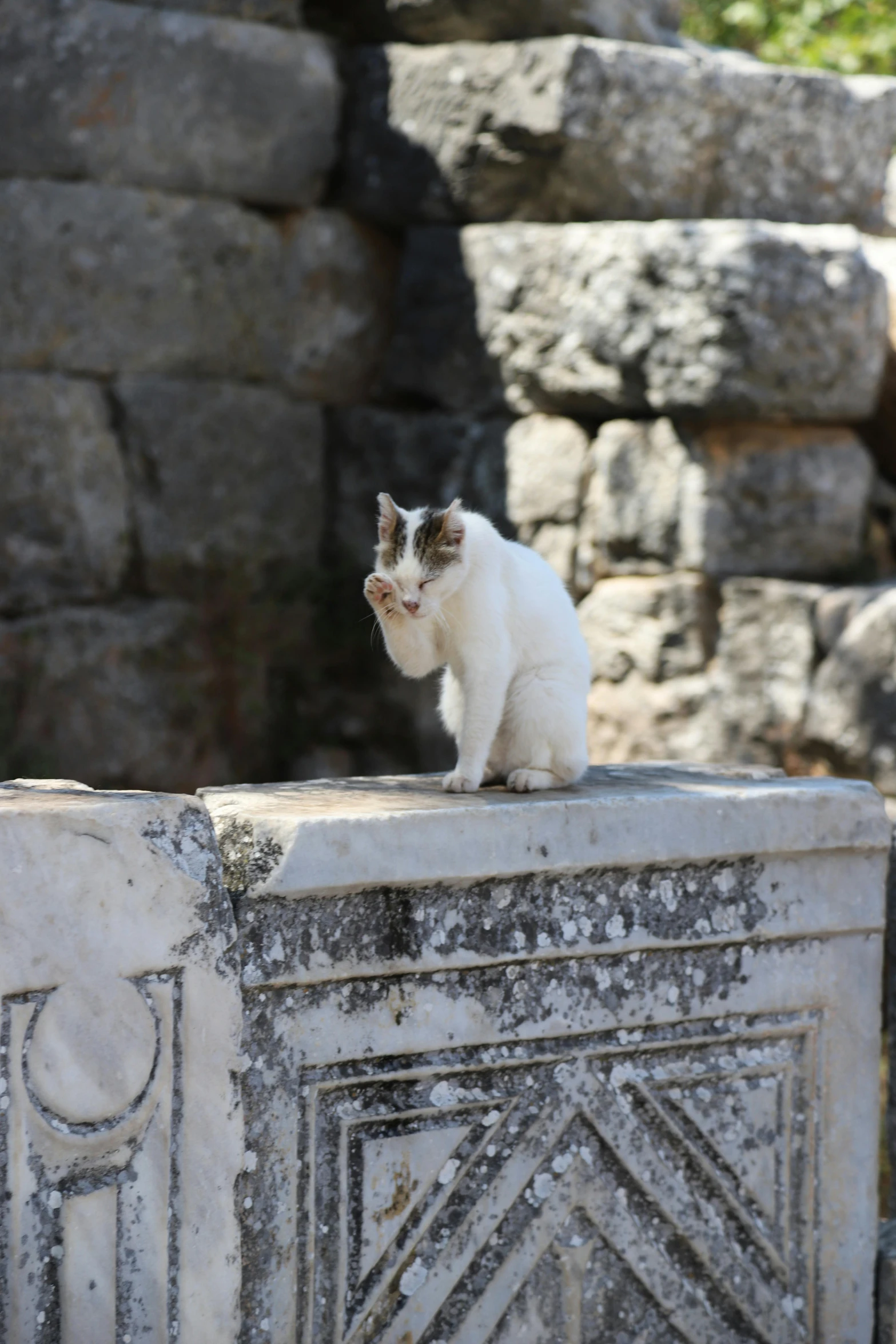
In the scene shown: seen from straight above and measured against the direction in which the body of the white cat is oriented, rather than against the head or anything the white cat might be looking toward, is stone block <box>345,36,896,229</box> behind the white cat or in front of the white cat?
behind

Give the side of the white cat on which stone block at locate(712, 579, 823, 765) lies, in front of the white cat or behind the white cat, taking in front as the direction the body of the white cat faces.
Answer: behind

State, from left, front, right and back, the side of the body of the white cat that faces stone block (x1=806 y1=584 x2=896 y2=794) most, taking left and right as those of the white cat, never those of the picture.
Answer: back

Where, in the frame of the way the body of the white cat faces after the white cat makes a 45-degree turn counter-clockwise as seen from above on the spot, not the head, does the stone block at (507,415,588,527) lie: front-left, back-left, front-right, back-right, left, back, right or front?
back

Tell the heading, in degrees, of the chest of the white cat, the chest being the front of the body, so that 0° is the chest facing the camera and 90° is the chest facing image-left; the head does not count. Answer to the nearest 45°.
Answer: approximately 45°

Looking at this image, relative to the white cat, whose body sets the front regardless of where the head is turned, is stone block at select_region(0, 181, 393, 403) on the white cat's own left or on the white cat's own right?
on the white cat's own right

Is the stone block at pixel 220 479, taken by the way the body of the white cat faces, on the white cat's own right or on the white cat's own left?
on the white cat's own right

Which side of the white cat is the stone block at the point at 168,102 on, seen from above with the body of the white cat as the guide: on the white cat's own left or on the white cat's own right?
on the white cat's own right
